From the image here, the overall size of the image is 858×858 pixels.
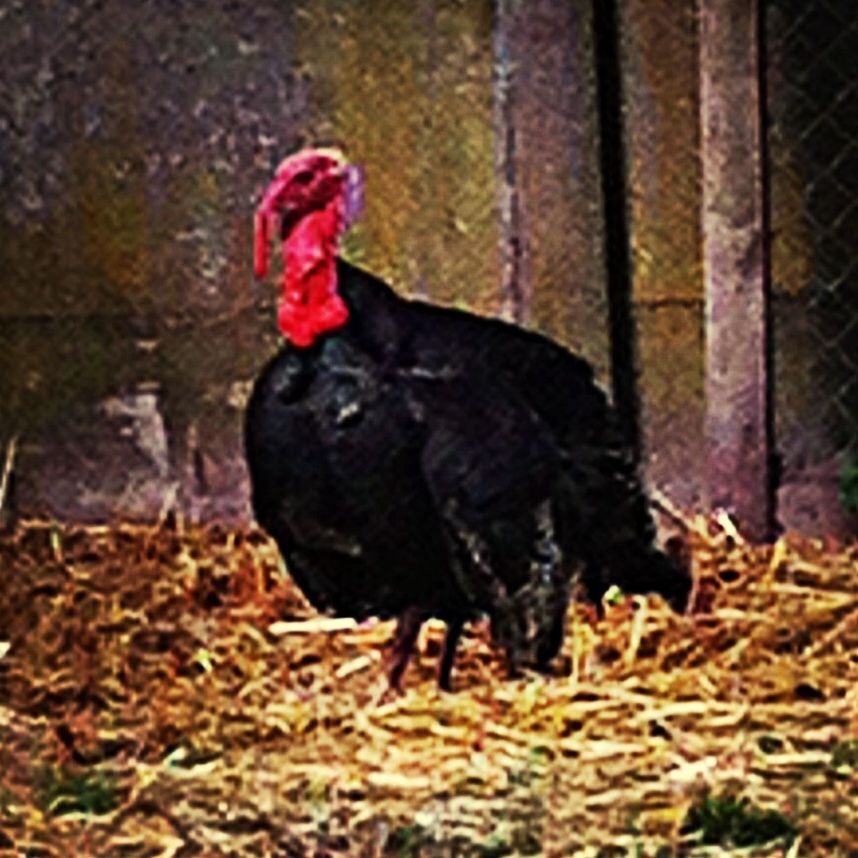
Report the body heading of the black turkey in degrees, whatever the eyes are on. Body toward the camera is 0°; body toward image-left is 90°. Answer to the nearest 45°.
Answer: approximately 45°
